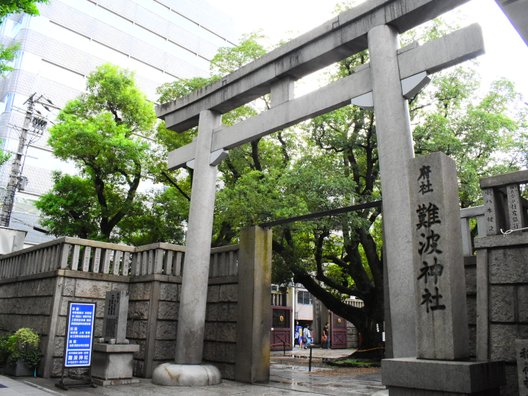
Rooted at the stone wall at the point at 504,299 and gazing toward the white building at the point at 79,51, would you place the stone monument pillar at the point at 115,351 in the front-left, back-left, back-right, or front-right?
front-left
